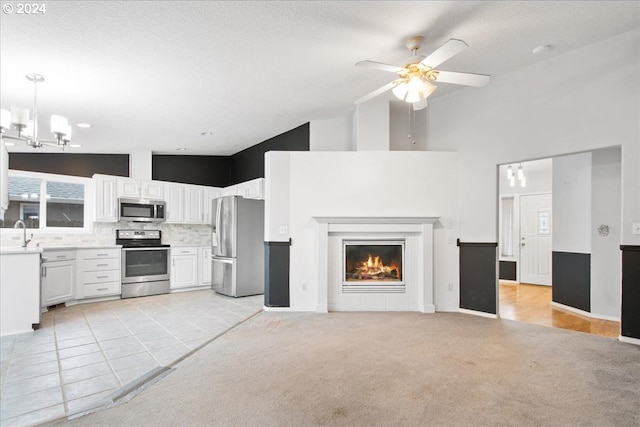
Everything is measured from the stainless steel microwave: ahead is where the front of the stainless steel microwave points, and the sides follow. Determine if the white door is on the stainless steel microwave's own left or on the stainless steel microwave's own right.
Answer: on the stainless steel microwave's own left

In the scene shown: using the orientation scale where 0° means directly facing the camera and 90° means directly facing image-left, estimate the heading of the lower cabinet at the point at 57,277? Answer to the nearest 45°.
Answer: approximately 315°

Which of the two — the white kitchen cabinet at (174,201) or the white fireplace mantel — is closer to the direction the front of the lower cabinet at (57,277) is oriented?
the white fireplace mantel

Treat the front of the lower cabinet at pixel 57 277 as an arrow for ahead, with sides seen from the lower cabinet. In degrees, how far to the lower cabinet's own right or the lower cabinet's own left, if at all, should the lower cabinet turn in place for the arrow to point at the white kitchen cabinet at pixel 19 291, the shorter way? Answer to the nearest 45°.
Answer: approximately 45° to the lower cabinet's own right

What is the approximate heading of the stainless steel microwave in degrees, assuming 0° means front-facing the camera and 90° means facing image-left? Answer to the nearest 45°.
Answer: approximately 0°

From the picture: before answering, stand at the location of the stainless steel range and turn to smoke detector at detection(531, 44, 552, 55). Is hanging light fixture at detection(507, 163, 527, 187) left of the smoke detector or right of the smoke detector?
left

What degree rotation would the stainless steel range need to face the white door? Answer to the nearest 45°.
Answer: approximately 90° to its left

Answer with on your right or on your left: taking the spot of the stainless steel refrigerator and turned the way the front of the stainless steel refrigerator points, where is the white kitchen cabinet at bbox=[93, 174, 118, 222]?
on your right

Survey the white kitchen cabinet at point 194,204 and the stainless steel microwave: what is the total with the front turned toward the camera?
2

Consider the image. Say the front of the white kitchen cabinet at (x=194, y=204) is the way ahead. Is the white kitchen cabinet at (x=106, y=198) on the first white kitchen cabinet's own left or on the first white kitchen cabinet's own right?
on the first white kitchen cabinet's own right

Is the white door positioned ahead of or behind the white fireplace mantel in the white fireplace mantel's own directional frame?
behind
